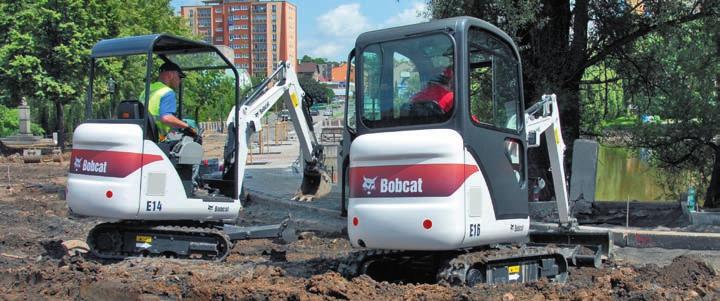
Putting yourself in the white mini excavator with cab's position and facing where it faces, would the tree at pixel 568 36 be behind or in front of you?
in front

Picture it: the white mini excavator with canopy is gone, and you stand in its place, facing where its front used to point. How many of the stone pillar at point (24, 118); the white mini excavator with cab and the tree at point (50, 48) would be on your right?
1

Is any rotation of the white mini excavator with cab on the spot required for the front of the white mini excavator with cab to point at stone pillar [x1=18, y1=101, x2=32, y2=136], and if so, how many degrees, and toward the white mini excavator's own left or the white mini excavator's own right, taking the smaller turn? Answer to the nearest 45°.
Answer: approximately 90° to the white mini excavator's own left

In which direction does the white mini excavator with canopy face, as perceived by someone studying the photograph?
facing away from the viewer and to the right of the viewer

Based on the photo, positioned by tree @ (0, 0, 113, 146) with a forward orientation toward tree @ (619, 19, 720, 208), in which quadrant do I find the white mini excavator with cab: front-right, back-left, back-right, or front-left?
front-right

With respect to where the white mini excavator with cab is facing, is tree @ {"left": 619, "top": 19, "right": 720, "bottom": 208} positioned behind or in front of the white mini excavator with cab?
in front

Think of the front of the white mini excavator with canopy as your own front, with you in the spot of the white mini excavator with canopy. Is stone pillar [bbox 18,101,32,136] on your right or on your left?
on your left

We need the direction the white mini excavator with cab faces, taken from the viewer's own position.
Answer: facing away from the viewer and to the right of the viewer

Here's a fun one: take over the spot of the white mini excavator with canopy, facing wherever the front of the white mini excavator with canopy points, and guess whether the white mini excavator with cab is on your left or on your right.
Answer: on your right

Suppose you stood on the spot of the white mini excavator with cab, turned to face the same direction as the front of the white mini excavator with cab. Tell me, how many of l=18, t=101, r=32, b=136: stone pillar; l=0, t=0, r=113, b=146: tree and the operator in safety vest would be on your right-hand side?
0

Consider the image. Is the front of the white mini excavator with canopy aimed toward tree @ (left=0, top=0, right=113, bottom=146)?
no

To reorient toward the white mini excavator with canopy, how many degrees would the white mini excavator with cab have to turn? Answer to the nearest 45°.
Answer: approximately 90° to its left

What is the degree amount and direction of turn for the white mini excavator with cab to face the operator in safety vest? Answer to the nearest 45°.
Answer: approximately 90° to its left

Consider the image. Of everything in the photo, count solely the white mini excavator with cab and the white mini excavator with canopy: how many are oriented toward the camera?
0
